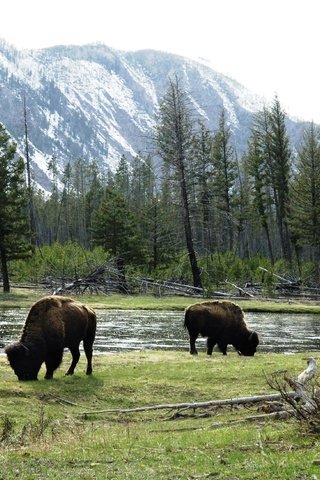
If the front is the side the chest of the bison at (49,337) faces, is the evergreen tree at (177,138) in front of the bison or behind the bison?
behind

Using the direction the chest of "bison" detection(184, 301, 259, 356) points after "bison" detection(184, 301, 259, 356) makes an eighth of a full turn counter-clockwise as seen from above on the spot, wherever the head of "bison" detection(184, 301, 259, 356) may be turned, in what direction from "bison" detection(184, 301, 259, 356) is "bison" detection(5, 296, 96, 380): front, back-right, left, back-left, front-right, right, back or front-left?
back

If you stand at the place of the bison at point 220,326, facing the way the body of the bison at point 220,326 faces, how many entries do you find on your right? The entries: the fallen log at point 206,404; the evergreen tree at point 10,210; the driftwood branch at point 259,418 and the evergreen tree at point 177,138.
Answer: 2

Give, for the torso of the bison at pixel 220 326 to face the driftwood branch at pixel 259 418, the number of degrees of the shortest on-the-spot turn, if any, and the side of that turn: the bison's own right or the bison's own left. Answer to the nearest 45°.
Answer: approximately 90° to the bison's own right

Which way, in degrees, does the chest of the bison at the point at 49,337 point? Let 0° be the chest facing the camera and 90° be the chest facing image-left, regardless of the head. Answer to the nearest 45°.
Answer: approximately 45°

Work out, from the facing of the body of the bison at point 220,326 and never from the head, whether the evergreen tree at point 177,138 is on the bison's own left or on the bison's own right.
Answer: on the bison's own left

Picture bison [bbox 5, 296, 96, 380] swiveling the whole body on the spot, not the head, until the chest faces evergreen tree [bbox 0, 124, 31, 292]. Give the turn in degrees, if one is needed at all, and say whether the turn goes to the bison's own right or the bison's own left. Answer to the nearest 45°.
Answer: approximately 135° to the bison's own right

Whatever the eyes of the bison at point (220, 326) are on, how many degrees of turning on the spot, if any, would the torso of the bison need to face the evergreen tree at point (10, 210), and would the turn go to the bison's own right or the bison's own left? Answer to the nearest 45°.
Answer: approximately 135° to the bison's own left

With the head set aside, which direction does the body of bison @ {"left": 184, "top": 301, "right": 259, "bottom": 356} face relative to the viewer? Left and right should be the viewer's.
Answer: facing to the right of the viewer

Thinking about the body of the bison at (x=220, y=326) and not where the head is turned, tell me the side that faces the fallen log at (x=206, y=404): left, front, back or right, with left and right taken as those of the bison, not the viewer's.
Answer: right

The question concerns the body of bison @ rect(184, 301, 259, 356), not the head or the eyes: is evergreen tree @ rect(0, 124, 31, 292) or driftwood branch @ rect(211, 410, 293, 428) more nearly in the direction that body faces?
the driftwood branch
